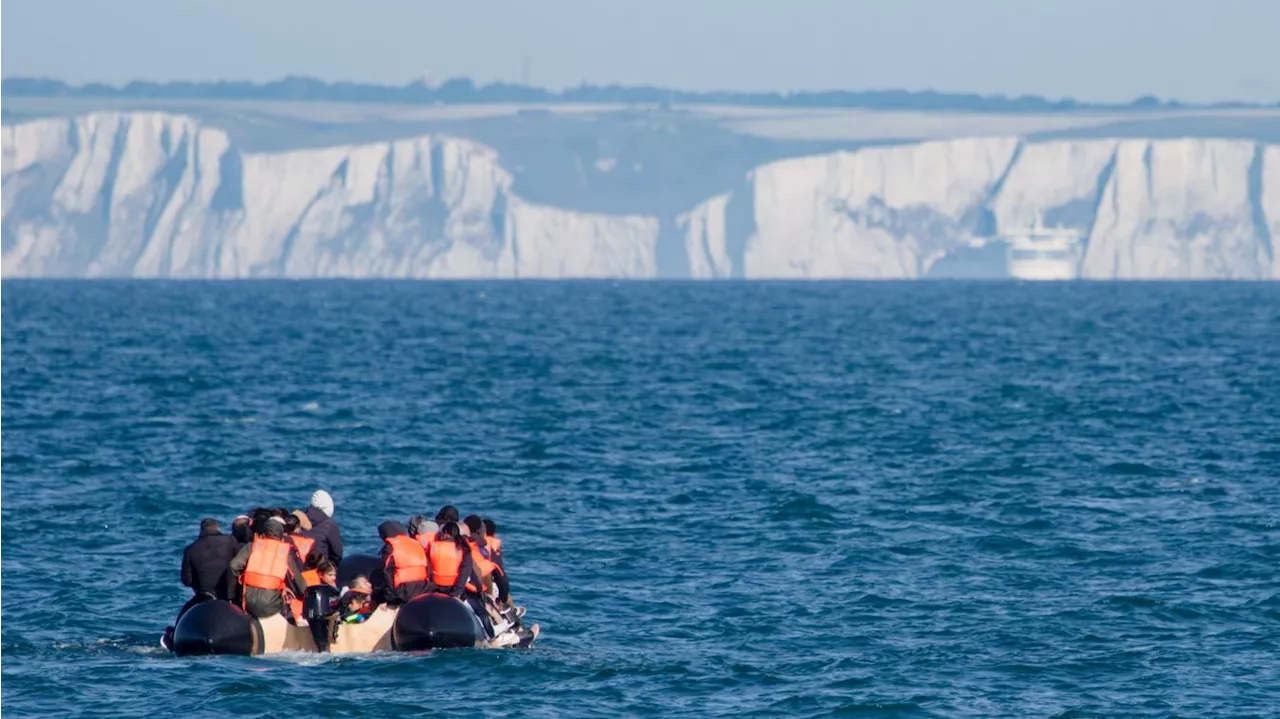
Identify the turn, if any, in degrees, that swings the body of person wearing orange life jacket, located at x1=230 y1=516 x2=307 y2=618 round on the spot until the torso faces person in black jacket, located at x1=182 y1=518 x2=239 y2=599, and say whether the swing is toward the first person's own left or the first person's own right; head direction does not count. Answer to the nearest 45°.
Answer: approximately 45° to the first person's own left

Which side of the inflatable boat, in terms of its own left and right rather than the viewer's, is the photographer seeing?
back

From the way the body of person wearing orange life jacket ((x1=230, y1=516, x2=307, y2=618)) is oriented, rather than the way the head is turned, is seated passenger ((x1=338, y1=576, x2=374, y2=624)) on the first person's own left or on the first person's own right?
on the first person's own right

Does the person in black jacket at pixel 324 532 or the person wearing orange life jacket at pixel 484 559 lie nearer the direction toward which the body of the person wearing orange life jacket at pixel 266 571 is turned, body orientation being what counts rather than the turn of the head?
the person in black jacket

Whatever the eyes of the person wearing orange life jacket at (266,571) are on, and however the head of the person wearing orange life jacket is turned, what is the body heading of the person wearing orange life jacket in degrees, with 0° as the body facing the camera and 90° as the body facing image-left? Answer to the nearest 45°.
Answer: approximately 180°

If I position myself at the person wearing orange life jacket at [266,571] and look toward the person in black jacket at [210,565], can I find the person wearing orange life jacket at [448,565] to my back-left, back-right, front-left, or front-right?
back-right

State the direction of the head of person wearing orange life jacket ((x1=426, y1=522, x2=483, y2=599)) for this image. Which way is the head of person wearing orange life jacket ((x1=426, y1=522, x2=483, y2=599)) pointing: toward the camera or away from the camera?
away from the camera

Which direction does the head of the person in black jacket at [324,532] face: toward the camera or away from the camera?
away from the camera

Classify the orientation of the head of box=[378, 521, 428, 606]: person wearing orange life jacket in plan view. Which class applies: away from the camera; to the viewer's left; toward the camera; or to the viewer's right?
away from the camera

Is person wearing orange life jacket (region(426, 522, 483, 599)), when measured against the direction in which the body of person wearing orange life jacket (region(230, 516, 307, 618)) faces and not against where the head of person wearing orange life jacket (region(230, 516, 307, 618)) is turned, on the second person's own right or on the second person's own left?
on the second person's own right
